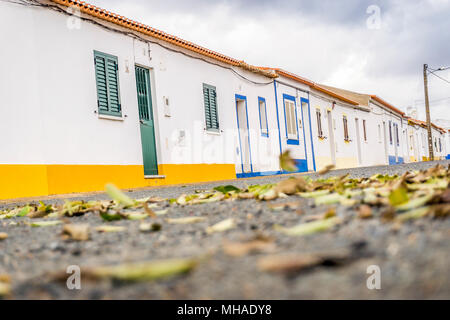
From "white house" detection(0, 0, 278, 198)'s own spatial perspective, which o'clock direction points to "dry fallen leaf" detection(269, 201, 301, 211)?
The dry fallen leaf is roughly at 1 o'clock from the white house.

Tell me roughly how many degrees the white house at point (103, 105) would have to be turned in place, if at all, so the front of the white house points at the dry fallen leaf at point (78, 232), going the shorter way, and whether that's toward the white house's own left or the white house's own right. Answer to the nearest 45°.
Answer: approximately 45° to the white house's own right

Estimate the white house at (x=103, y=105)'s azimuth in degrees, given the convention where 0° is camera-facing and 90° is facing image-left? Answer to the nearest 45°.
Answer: approximately 315°

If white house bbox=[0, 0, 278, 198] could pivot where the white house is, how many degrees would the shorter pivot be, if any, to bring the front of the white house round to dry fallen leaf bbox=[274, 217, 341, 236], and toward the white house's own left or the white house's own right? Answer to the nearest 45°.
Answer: approximately 45° to the white house's own right

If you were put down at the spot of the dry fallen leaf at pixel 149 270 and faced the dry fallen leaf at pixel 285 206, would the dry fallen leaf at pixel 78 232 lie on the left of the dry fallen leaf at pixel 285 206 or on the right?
left
